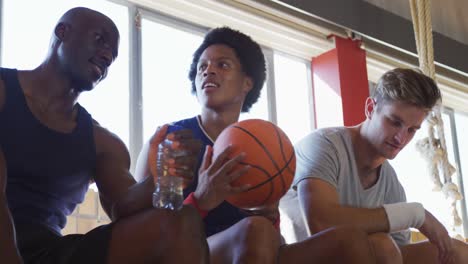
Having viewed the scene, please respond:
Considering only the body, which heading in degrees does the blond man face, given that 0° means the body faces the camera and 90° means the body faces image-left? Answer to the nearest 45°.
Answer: approximately 315°

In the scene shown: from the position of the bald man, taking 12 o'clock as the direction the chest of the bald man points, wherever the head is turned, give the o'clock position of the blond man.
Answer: The blond man is roughly at 10 o'clock from the bald man.

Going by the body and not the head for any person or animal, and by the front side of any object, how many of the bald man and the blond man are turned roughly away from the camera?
0

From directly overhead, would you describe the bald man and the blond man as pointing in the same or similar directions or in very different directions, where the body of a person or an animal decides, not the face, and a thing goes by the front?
same or similar directions

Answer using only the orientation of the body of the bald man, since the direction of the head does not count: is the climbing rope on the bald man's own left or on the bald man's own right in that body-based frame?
on the bald man's own left

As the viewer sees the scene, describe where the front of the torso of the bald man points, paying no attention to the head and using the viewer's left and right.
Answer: facing the viewer and to the right of the viewer

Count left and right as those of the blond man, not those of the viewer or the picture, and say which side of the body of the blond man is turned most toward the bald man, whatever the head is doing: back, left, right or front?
right
